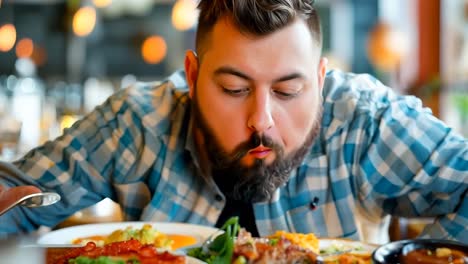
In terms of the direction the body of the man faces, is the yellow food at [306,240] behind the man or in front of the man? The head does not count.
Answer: in front

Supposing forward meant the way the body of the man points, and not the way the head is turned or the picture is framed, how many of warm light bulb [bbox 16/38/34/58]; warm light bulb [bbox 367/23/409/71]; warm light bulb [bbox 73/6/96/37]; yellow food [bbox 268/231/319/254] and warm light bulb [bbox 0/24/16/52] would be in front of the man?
1

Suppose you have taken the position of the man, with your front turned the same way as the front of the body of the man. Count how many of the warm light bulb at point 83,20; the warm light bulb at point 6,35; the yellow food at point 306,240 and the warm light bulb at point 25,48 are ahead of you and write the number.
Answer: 1

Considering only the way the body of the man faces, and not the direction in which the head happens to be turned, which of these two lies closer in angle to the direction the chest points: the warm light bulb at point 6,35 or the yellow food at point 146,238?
the yellow food

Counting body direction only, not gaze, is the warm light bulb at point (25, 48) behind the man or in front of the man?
behind

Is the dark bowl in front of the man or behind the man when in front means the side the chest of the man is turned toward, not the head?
in front

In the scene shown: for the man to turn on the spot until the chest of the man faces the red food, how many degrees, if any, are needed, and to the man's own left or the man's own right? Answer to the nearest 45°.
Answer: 0° — they already face it

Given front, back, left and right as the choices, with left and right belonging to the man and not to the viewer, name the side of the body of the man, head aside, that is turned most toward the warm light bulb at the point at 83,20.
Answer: back

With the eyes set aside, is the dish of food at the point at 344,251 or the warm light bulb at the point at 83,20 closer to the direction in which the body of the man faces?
the dish of food

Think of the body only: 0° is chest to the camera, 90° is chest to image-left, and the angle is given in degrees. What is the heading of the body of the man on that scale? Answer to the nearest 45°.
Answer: approximately 0°

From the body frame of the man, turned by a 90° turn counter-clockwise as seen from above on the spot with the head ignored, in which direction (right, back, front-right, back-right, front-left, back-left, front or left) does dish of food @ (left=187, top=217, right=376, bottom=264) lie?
right

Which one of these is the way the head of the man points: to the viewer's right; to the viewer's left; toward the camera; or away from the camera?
toward the camera

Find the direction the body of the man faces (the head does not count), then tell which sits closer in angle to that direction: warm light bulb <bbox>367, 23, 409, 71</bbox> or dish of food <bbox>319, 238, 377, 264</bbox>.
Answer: the dish of food
